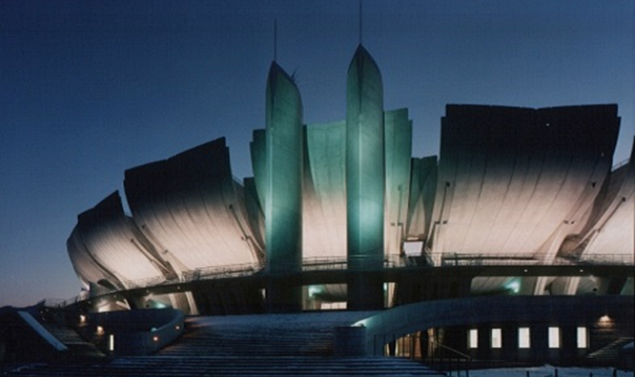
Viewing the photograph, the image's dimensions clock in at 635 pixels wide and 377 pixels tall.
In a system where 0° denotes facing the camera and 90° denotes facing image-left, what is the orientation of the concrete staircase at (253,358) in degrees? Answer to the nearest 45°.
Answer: approximately 0°

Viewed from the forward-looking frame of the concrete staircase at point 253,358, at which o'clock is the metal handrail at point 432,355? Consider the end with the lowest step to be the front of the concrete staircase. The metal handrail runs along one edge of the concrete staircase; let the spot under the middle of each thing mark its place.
The metal handrail is roughly at 8 o'clock from the concrete staircase.

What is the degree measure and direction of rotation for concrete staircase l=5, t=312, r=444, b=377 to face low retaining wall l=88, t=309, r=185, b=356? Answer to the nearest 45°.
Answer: approximately 135° to its right

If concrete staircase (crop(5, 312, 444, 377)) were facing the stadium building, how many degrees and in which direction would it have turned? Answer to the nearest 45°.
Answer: approximately 135° to its left
